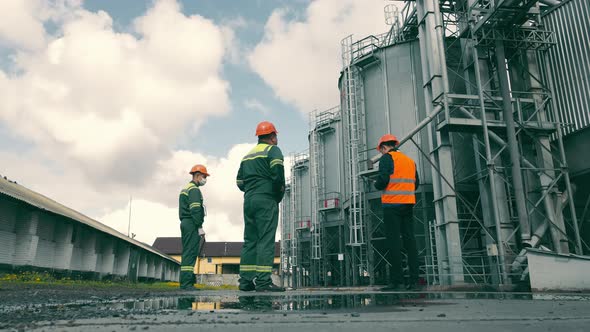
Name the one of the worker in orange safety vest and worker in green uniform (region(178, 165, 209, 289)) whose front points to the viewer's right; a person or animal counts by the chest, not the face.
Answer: the worker in green uniform

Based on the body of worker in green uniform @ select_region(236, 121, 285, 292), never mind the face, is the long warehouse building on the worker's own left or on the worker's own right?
on the worker's own left

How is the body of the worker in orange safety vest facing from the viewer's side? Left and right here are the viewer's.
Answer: facing away from the viewer and to the left of the viewer

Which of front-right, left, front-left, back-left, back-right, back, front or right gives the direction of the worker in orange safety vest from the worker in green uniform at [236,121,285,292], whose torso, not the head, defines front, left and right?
front-right

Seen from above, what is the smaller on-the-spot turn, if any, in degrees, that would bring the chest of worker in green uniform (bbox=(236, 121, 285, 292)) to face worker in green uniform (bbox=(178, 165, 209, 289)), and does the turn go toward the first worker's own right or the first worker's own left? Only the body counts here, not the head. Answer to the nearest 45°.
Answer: approximately 90° to the first worker's own left

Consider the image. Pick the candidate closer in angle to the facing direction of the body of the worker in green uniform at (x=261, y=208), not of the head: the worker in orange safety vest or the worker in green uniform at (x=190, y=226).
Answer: the worker in orange safety vest

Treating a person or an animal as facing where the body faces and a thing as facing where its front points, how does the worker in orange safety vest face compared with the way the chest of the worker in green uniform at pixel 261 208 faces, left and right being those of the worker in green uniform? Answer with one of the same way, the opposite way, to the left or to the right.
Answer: to the left

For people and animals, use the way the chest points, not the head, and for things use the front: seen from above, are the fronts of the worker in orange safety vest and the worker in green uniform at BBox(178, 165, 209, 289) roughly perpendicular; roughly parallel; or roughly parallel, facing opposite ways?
roughly perpendicular

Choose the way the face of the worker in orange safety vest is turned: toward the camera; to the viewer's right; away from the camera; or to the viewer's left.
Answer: to the viewer's left

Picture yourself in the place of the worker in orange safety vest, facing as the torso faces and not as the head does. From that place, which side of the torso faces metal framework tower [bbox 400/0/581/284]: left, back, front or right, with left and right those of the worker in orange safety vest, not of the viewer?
right

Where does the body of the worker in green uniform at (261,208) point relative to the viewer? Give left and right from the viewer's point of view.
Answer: facing away from the viewer and to the right of the viewer
